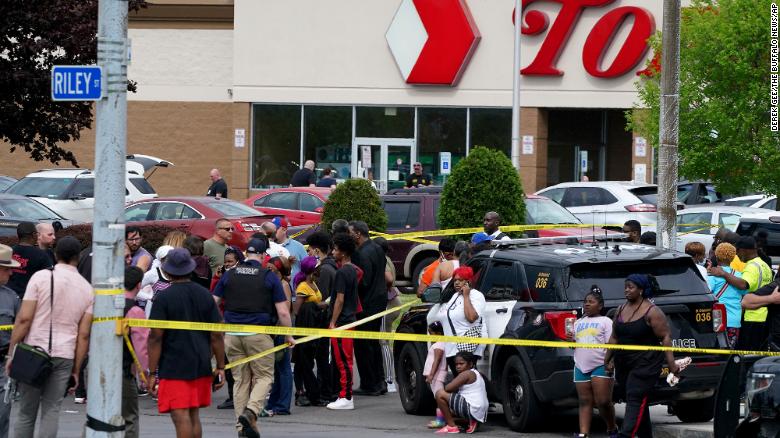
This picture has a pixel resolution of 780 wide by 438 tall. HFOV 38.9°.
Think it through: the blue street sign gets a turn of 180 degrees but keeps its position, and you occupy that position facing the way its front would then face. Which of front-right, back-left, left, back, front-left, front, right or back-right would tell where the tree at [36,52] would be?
front

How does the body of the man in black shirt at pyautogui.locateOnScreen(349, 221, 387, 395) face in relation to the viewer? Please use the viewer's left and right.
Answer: facing to the left of the viewer

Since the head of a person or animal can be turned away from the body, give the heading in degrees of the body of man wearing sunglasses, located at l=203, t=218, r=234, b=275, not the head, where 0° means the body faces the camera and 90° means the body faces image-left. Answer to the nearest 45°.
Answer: approximately 315°

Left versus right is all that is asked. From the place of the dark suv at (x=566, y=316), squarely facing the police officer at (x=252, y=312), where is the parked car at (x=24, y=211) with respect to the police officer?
right

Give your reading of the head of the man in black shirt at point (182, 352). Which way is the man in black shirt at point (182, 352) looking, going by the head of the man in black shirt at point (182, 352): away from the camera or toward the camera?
away from the camera

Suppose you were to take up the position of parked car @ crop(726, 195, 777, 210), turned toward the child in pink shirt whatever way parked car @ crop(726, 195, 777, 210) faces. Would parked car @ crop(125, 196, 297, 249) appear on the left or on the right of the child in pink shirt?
right

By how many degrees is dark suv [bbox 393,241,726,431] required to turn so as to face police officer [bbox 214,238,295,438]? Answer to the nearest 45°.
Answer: approximately 45° to its left

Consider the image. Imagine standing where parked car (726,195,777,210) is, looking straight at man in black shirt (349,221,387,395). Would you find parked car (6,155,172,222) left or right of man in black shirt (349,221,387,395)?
right

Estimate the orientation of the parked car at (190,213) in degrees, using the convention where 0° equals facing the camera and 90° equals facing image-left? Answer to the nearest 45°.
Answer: approximately 135°
